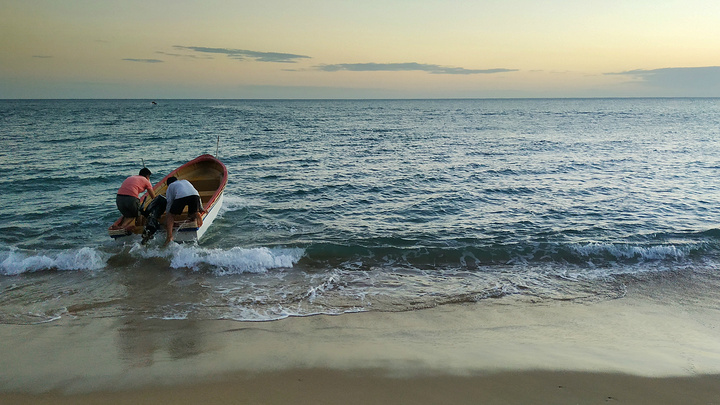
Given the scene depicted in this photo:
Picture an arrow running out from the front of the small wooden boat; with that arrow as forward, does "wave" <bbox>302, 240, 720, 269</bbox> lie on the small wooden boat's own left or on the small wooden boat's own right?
on the small wooden boat's own right

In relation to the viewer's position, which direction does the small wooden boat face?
facing away from the viewer and to the right of the viewer

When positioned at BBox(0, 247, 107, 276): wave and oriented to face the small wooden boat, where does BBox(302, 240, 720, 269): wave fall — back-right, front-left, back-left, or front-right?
front-right
